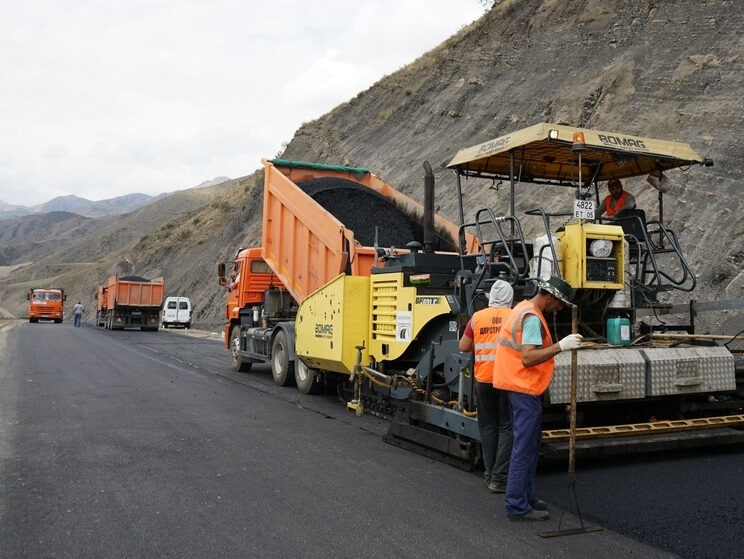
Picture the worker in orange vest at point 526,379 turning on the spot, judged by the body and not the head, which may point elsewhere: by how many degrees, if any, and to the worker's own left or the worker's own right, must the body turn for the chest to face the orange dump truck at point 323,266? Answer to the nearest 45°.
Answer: approximately 135° to the worker's own left

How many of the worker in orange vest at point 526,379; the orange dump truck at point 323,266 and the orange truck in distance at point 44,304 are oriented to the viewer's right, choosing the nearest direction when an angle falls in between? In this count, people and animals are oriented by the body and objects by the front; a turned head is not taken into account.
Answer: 1

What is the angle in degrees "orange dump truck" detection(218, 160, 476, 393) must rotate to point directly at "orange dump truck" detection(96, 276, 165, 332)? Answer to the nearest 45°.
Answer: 0° — it already faces it

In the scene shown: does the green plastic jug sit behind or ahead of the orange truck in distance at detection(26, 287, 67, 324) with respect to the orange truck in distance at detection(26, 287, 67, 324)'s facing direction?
ahead

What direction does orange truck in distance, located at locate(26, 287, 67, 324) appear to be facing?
toward the camera

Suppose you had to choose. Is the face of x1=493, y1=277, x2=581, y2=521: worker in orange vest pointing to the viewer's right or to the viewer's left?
to the viewer's right

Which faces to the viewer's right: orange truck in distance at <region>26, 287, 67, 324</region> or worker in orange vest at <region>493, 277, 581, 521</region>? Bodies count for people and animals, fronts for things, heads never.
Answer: the worker in orange vest

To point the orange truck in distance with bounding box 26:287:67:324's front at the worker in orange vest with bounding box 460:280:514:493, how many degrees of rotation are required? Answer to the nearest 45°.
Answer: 0° — it already faces them

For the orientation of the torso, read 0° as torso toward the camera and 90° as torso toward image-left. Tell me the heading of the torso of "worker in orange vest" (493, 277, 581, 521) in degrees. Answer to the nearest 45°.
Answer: approximately 270°

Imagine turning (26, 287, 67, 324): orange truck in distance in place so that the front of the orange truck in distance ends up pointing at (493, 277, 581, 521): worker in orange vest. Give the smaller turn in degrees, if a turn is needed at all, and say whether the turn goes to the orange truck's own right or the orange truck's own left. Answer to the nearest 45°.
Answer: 0° — it already faces them

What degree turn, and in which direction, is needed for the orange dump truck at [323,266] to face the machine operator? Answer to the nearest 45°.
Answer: approximately 180°

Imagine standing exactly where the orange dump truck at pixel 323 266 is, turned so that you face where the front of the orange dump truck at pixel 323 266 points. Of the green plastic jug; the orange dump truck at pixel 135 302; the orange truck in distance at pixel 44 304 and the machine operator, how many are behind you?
2

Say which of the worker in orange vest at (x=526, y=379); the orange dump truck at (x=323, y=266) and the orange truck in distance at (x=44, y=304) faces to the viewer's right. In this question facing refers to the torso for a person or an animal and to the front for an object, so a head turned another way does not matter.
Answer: the worker in orange vest

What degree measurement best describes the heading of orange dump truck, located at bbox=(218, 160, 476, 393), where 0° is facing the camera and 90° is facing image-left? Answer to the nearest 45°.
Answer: approximately 135°

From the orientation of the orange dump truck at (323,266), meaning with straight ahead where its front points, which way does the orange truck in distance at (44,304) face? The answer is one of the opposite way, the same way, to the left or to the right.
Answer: the opposite way

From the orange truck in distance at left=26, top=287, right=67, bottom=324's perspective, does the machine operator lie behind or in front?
in front
